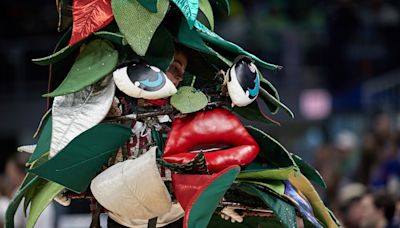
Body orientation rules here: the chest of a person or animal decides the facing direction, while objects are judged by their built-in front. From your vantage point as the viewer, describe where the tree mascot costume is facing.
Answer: facing the viewer and to the right of the viewer
